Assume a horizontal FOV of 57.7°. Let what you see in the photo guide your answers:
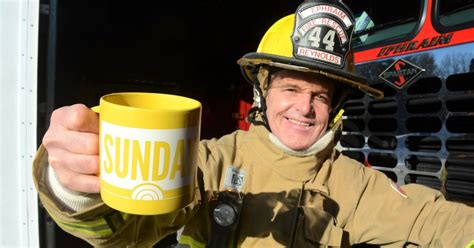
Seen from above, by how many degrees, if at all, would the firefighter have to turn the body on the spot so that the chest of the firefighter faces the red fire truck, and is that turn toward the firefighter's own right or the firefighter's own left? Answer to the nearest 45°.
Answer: approximately 135° to the firefighter's own left

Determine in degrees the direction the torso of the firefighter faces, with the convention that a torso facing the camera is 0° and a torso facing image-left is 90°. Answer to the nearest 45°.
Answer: approximately 0°
